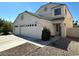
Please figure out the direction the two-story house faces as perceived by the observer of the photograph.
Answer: facing the viewer and to the left of the viewer
